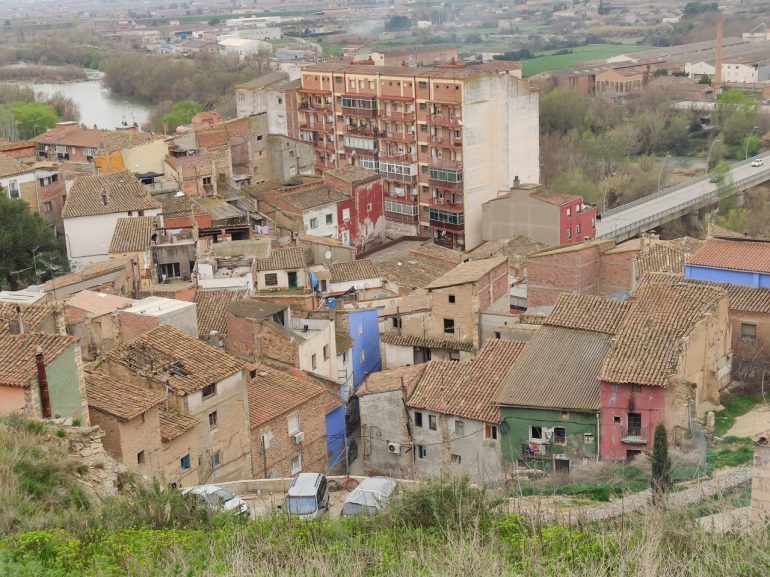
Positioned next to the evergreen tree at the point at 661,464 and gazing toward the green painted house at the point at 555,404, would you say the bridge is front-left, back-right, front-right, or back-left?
front-right

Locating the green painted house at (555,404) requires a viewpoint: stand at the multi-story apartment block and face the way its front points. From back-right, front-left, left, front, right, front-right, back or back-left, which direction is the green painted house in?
front-left

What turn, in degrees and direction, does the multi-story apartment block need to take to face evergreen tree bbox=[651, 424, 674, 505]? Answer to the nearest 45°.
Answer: approximately 45° to its left

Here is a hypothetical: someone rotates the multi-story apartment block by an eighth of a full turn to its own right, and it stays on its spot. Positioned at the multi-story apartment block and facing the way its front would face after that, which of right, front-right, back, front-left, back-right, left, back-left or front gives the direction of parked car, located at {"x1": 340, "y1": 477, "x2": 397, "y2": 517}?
left

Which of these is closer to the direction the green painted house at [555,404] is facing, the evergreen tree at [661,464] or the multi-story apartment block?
the evergreen tree

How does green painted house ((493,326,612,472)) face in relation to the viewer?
toward the camera

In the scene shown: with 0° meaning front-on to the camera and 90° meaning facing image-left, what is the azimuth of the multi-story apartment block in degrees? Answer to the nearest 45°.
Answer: approximately 45°

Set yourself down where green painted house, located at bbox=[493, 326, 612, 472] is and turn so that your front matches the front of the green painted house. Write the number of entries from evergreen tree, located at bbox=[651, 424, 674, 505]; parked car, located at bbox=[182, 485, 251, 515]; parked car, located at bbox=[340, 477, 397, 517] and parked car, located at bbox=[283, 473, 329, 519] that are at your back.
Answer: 0

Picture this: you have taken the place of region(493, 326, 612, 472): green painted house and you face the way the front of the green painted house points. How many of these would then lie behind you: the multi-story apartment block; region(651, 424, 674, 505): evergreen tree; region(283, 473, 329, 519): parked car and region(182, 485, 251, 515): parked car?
1

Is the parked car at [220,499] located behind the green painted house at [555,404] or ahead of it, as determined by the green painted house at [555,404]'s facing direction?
ahead

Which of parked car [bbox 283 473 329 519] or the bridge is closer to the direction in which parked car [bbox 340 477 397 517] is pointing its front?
the parked car

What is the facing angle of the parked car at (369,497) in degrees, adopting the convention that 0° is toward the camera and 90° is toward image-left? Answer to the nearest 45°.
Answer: approximately 45°

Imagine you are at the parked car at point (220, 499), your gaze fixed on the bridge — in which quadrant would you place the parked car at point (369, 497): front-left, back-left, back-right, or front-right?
front-right

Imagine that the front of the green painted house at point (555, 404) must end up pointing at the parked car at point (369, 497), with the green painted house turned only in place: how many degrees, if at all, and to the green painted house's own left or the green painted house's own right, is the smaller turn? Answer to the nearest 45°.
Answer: approximately 45° to the green painted house's own right

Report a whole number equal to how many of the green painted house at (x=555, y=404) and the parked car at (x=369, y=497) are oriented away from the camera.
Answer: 0
